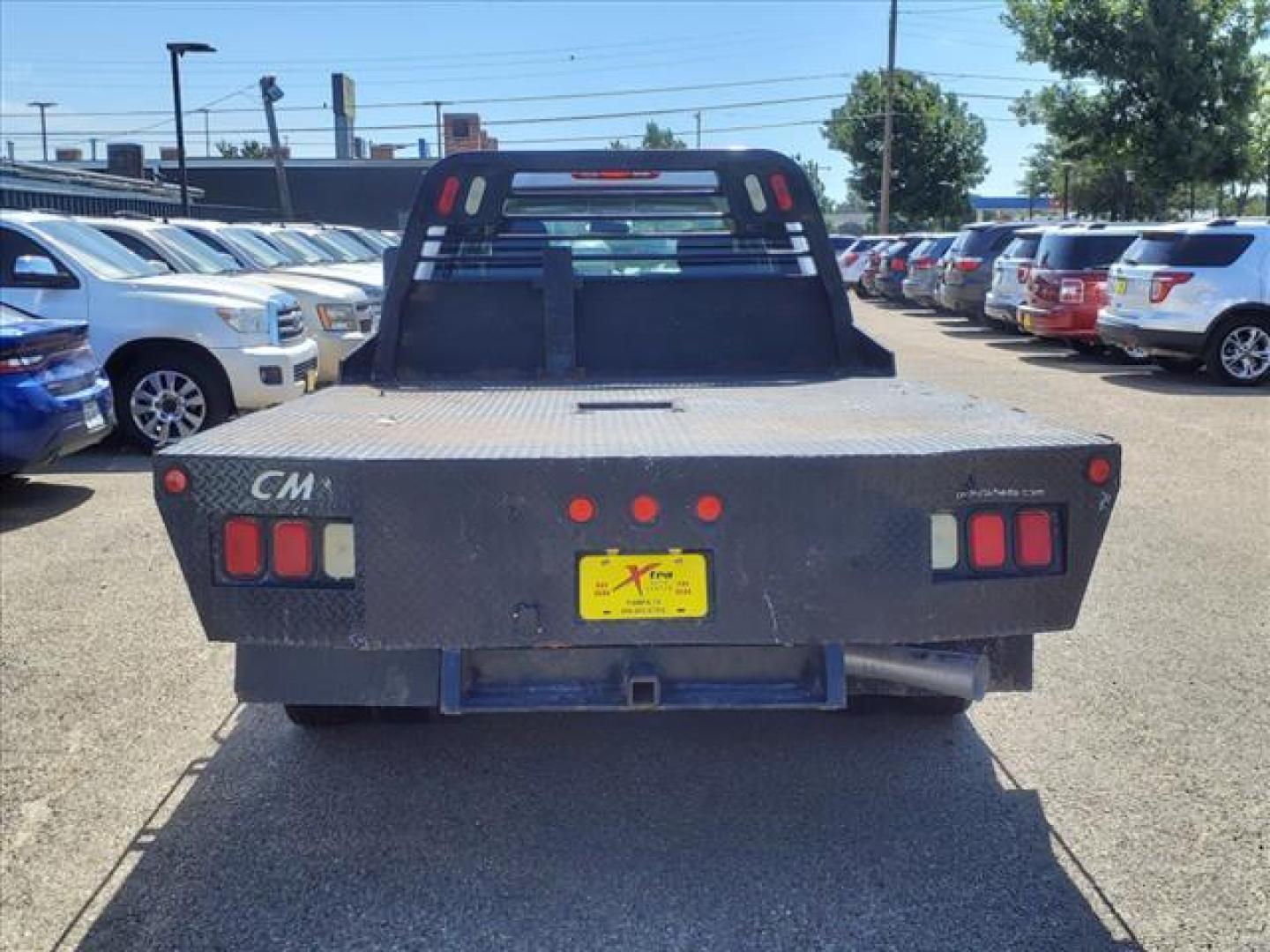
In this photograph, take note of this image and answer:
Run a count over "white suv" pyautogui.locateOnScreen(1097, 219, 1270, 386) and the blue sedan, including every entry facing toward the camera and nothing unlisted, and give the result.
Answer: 0

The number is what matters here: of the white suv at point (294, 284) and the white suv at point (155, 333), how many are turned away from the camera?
0

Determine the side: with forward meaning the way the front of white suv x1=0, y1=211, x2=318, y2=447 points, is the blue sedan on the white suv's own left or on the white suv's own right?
on the white suv's own right

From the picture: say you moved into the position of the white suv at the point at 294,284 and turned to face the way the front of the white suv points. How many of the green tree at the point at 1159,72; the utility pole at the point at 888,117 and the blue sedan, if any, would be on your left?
2

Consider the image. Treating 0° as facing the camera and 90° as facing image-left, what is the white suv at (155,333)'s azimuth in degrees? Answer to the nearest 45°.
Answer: approximately 315°

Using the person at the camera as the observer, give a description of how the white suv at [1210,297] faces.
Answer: facing away from the viewer and to the right of the viewer

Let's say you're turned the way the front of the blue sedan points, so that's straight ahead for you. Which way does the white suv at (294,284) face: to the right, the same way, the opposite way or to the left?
the opposite way

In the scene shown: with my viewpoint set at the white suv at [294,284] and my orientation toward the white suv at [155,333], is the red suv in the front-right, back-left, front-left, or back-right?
back-left

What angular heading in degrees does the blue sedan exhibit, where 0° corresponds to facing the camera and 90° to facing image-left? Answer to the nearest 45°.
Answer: approximately 135°

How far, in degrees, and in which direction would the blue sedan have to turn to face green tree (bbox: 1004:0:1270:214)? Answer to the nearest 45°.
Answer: approximately 90° to its right

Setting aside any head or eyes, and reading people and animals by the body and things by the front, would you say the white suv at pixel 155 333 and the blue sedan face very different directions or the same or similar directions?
very different directions

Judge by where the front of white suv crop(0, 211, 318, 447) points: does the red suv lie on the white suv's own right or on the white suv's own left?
on the white suv's own left

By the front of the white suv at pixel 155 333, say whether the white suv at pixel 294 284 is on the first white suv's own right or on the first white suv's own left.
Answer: on the first white suv's own left

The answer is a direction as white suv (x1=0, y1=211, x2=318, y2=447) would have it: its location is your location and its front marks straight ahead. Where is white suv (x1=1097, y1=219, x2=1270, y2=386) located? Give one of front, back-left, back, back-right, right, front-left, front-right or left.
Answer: front-left
